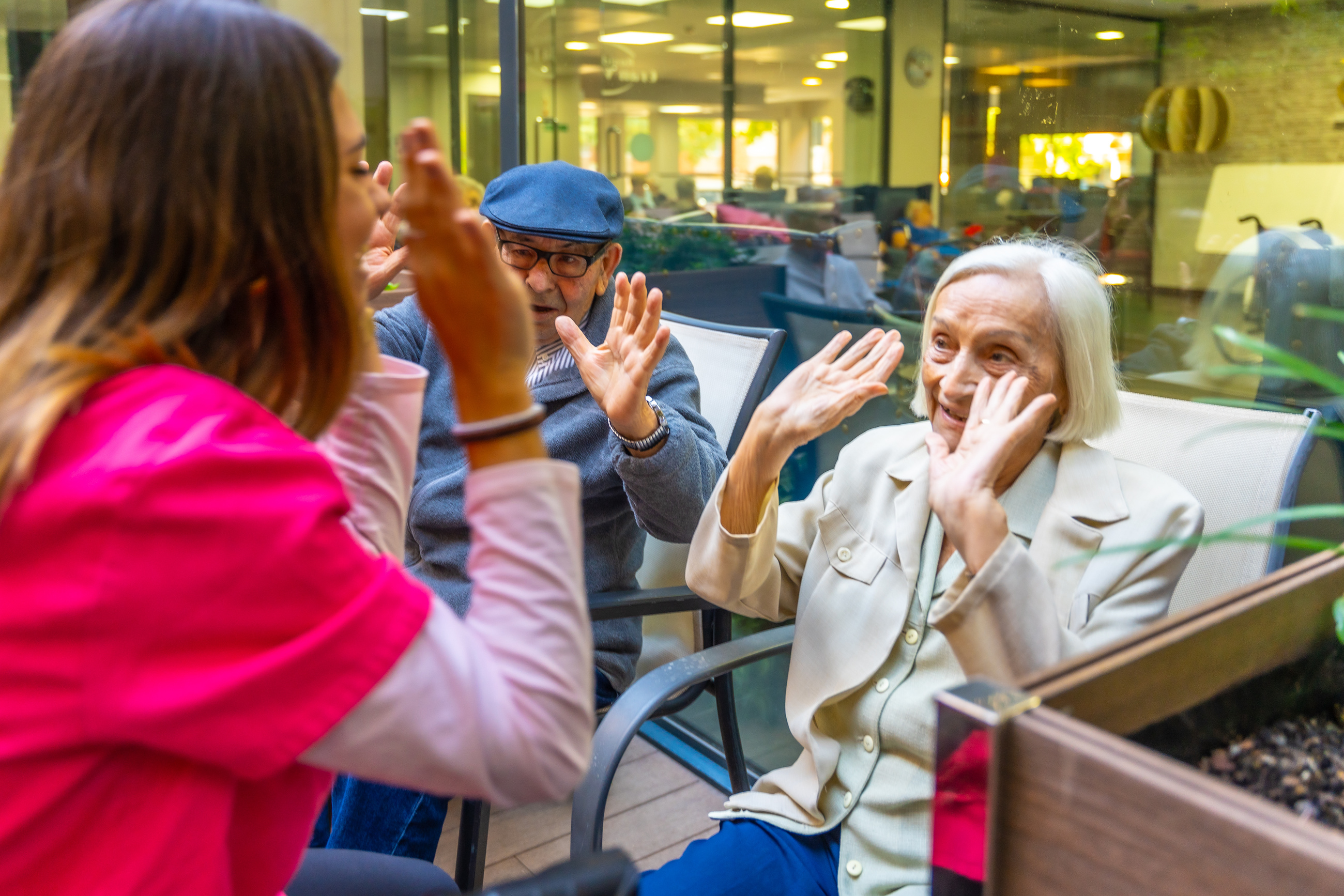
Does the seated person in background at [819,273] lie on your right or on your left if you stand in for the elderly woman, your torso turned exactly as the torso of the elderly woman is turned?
on your right

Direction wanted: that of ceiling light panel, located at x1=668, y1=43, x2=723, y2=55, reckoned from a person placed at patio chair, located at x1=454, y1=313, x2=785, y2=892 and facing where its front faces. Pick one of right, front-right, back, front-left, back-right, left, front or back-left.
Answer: back-right

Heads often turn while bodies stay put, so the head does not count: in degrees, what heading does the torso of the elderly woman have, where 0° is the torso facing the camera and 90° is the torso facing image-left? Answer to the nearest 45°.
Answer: approximately 45°

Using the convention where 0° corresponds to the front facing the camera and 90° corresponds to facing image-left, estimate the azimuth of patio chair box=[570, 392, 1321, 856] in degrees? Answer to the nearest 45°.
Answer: approximately 45°

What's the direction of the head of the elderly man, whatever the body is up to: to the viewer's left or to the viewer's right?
to the viewer's left

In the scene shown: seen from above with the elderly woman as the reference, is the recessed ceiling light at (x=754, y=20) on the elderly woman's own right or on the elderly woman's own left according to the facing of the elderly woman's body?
on the elderly woman's own right

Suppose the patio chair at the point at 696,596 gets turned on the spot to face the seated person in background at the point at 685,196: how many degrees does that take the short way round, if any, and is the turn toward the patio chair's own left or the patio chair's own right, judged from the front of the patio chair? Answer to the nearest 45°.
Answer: approximately 135° to the patio chair's own right
